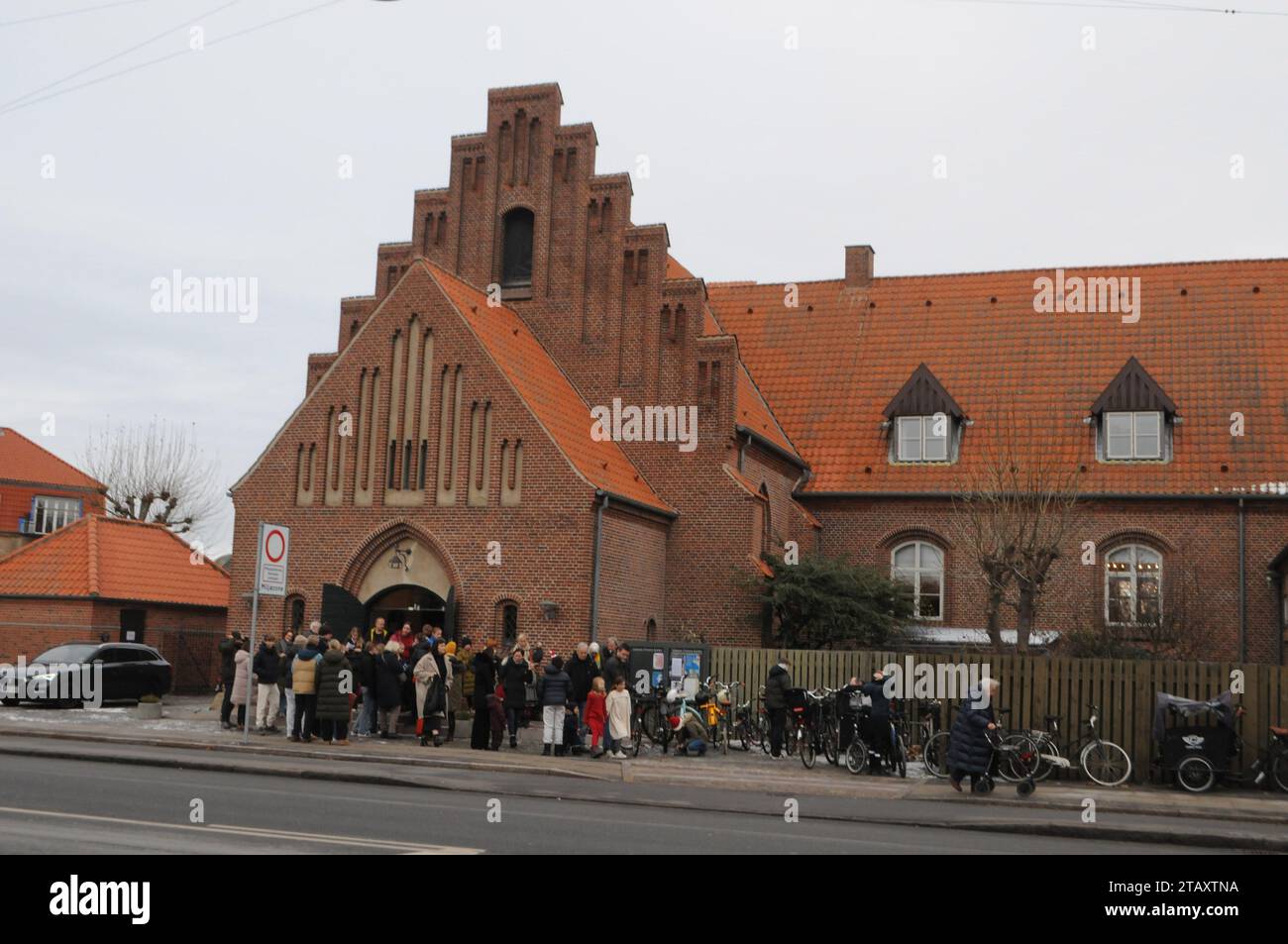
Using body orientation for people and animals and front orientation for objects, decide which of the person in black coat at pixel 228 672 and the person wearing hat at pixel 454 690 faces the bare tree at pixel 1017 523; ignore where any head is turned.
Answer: the person in black coat

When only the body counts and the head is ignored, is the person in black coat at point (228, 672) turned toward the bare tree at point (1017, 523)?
yes

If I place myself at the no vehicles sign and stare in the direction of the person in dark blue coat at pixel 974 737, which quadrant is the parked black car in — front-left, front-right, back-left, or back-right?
back-left

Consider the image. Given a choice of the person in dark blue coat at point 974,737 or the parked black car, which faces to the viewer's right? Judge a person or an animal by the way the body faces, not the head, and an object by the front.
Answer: the person in dark blue coat

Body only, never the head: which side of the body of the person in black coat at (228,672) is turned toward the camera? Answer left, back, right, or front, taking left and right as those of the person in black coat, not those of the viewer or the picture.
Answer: right

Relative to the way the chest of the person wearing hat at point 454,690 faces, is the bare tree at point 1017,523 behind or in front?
behind

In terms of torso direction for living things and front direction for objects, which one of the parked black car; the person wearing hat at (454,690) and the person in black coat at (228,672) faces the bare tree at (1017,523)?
the person in black coat

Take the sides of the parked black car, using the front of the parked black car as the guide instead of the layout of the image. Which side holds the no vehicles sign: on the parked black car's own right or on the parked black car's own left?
on the parked black car's own left
